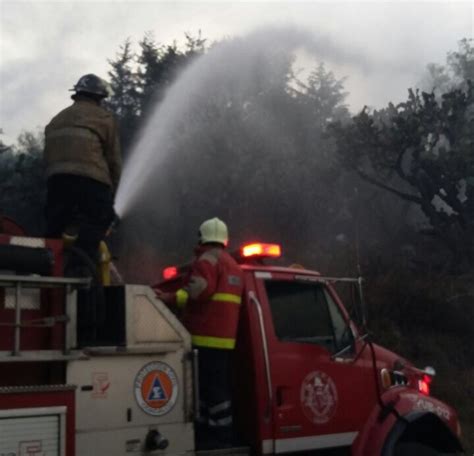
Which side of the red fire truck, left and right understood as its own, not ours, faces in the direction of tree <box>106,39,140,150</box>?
left

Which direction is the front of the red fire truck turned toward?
to the viewer's right

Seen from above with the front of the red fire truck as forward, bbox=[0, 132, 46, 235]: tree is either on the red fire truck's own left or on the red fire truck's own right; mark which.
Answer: on the red fire truck's own left
